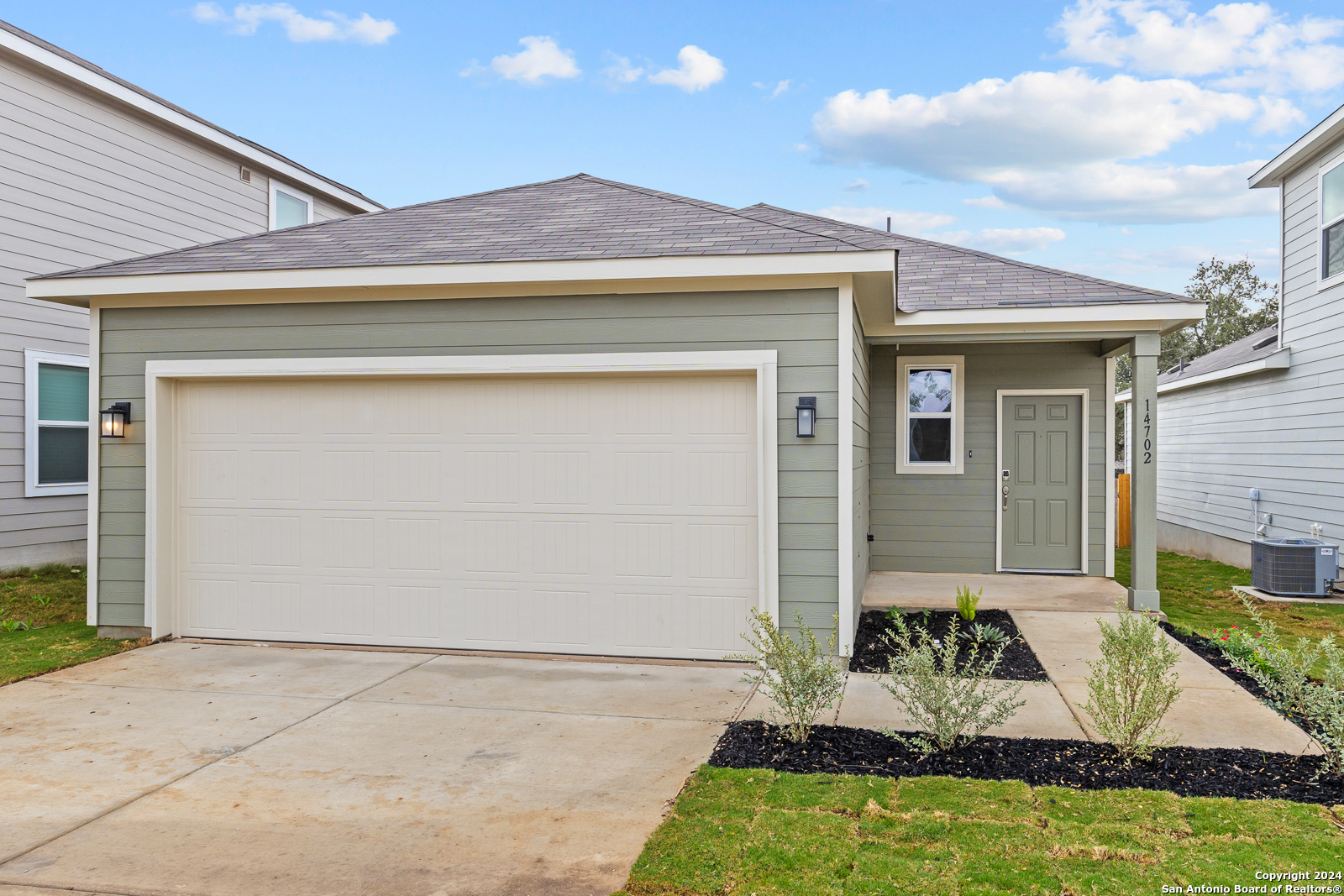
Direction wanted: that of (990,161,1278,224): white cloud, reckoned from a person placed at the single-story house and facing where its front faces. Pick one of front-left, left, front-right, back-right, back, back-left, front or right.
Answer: back-left

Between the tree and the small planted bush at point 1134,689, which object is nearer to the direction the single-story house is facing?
the small planted bush

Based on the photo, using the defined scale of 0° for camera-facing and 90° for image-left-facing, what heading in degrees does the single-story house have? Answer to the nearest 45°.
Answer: approximately 0°

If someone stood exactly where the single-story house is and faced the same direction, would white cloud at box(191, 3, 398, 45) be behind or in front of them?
behind

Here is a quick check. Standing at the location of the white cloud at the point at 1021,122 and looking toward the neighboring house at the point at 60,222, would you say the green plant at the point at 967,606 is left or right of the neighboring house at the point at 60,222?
left

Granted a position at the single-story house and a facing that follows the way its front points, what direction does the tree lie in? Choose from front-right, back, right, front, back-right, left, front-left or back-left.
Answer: back-left

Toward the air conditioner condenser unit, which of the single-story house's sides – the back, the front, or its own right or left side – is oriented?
left

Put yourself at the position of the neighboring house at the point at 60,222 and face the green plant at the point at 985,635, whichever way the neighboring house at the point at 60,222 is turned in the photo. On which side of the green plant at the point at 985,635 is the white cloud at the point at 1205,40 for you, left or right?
left

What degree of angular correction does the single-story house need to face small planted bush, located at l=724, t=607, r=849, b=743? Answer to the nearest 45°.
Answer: approximately 45° to its left

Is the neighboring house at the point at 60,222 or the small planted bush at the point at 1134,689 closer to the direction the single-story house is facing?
the small planted bush

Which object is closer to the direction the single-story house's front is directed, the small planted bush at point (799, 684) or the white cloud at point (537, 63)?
the small planted bush

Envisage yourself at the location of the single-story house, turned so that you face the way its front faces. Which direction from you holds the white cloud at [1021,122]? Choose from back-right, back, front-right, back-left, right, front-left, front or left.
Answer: back-left

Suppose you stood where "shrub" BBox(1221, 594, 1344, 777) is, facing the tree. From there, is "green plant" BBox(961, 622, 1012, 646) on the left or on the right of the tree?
left

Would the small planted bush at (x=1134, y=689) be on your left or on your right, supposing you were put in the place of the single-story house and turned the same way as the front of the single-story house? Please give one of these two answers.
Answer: on your left

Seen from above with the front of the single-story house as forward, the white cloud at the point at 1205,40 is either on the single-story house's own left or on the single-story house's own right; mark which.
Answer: on the single-story house's own left
